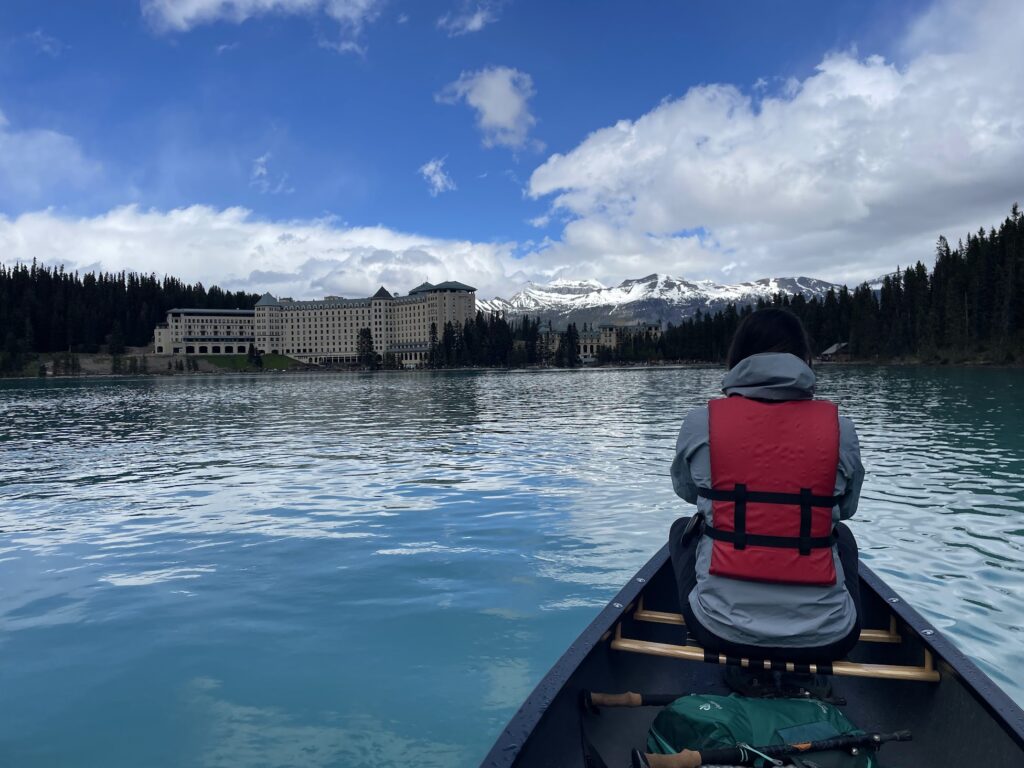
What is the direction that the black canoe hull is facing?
away from the camera

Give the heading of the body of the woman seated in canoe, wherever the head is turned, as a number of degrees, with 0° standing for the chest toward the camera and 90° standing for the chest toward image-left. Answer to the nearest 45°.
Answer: approximately 180°

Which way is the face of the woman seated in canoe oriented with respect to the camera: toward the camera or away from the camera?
away from the camera
